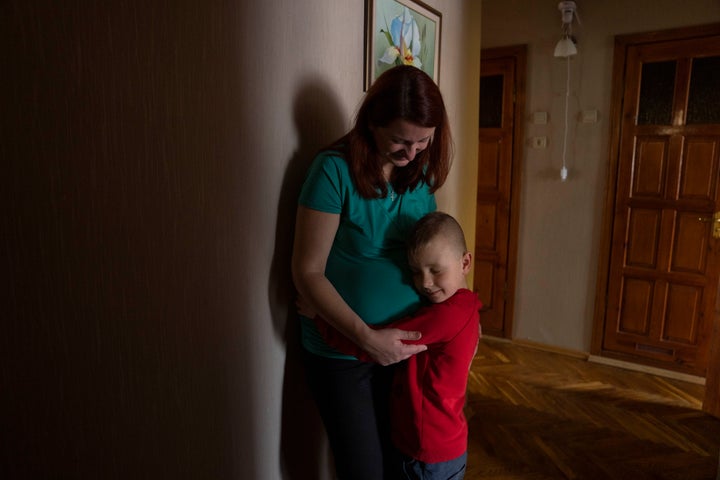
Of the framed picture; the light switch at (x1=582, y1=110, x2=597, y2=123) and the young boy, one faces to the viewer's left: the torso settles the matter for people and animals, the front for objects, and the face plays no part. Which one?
the young boy

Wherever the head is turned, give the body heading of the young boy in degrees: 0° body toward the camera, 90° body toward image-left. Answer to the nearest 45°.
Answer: approximately 90°

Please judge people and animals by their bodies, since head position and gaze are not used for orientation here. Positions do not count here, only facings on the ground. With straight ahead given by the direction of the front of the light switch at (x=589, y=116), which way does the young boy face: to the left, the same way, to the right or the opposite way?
to the right

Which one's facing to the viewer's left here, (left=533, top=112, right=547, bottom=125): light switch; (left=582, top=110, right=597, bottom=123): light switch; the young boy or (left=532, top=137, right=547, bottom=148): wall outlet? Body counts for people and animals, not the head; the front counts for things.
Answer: the young boy
